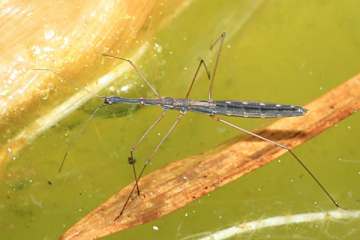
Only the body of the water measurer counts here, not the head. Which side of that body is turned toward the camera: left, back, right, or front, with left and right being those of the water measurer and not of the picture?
left
